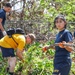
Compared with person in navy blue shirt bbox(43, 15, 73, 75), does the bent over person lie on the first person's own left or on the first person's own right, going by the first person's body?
on the first person's own right

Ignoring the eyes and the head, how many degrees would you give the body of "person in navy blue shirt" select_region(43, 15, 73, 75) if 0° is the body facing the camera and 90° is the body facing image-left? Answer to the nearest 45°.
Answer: approximately 45°

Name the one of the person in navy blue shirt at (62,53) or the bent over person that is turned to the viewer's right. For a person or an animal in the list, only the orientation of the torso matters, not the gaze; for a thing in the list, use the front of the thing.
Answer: the bent over person

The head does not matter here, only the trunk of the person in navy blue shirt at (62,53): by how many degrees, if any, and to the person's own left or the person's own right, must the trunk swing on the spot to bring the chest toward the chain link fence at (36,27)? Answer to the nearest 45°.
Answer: approximately 135° to the person's own right

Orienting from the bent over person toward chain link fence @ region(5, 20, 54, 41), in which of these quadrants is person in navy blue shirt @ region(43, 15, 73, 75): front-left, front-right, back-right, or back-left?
back-right

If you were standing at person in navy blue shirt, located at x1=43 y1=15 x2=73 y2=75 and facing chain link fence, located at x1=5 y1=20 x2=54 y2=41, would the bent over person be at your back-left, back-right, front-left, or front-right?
front-left

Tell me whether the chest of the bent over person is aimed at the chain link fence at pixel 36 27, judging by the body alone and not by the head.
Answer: no

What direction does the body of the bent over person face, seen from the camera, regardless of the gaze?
to the viewer's right
